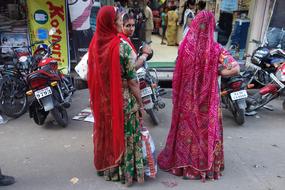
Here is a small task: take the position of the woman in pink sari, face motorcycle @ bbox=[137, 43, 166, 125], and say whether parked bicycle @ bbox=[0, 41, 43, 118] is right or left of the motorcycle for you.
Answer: left

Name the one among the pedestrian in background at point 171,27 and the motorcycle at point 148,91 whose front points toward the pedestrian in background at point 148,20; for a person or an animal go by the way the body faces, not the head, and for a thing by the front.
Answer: the motorcycle

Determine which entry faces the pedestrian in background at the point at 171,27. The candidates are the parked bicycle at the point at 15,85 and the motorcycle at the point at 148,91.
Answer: the motorcycle

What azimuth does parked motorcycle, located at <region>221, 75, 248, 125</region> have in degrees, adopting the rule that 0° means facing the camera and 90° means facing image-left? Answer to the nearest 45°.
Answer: approximately 180°

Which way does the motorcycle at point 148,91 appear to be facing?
away from the camera

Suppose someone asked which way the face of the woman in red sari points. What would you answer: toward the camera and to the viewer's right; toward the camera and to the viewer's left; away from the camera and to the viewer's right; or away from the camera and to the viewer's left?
away from the camera and to the viewer's right

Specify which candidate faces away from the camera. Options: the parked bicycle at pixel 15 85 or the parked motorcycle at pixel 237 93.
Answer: the parked motorcycle at pixel 237 93

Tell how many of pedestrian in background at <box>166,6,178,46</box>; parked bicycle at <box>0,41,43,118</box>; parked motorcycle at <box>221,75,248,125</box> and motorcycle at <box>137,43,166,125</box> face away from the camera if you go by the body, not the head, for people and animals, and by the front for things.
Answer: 3

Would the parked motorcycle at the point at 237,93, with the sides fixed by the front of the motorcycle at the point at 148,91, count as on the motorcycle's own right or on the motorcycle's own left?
on the motorcycle's own right

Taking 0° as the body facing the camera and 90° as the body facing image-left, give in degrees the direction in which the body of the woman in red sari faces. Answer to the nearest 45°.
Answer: approximately 225°

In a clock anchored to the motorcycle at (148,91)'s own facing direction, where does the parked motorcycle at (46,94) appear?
The parked motorcycle is roughly at 9 o'clock from the motorcycle.

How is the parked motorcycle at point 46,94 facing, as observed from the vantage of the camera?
facing away from the viewer and to the right of the viewer

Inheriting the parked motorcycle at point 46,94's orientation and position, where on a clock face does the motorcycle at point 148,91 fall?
The motorcycle is roughly at 2 o'clock from the parked motorcycle.

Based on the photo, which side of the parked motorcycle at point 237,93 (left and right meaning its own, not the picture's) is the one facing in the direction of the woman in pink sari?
back
